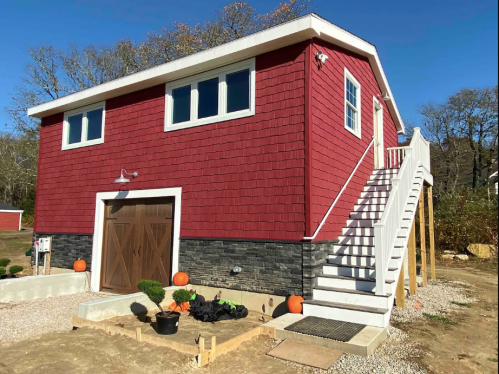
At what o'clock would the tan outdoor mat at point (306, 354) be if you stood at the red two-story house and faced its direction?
The tan outdoor mat is roughly at 10 o'clock from the red two-story house.

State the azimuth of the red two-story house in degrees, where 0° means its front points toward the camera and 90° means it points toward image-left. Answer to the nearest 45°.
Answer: approximately 45°

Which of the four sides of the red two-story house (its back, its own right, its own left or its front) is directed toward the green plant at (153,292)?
front

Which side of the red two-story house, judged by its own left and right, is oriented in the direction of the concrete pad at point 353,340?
left
